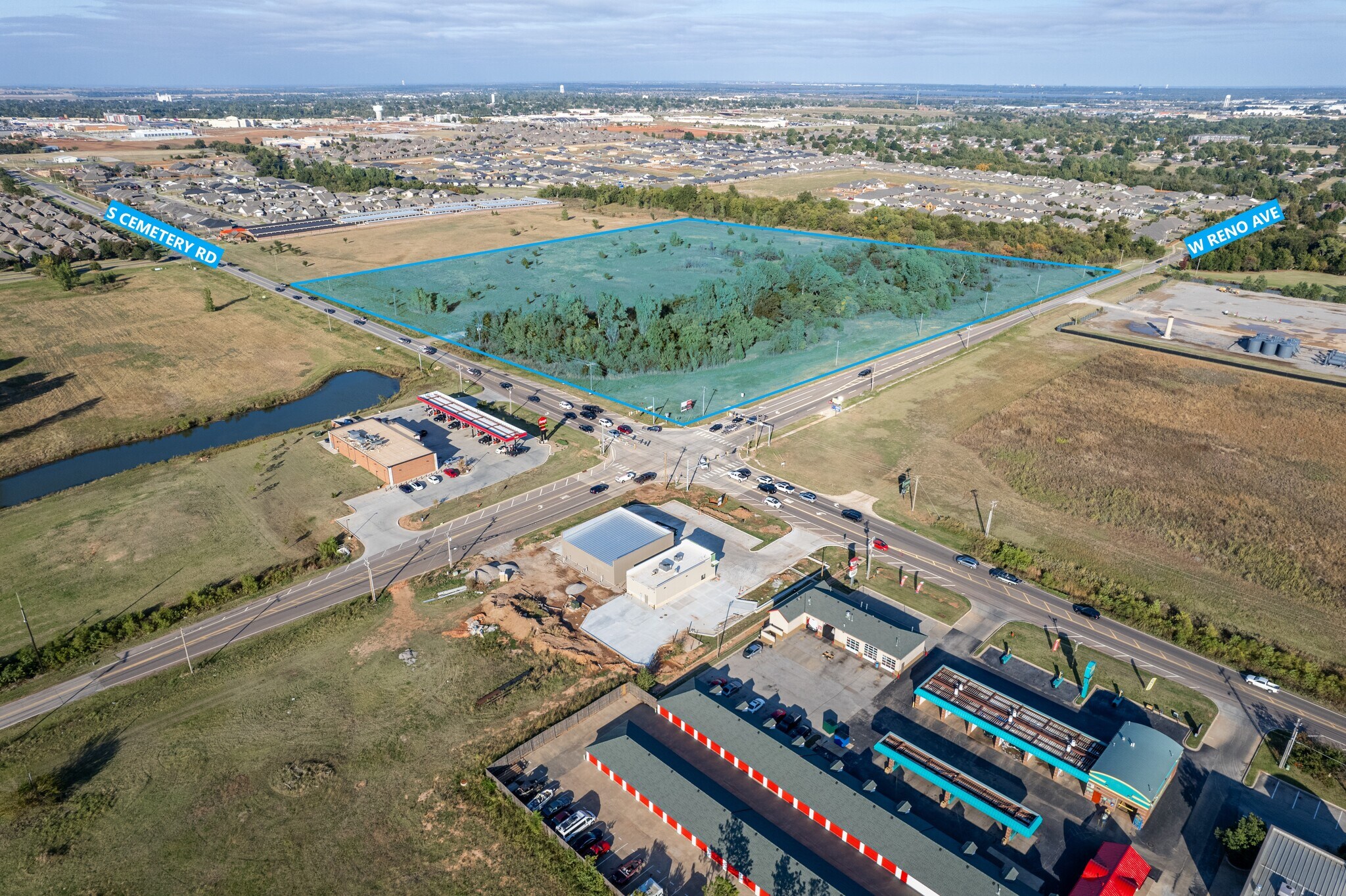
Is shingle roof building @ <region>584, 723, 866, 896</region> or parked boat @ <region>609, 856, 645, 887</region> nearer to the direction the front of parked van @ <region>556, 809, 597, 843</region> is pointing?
the shingle roof building

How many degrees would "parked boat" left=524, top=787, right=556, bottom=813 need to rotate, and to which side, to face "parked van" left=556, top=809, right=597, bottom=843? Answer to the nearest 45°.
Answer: approximately 90° to its right

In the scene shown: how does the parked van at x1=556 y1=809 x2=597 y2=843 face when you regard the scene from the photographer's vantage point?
facing away from the viewer and to the right of the viewer

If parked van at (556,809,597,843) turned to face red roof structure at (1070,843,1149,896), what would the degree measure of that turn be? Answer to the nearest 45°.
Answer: approximately 45° to its right

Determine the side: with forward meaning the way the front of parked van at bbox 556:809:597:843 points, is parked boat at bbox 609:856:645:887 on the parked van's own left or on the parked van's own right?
on the parked van's own right
